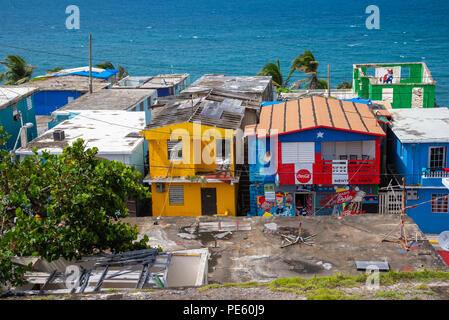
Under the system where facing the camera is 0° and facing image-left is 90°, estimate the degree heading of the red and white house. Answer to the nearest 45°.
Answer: approximately 0°

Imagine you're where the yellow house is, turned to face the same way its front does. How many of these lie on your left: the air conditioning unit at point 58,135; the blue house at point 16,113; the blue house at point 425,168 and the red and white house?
2

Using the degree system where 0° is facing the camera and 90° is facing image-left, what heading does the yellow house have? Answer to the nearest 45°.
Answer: approximately 0°

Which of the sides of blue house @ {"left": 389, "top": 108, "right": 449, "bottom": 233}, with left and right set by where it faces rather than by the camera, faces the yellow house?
right

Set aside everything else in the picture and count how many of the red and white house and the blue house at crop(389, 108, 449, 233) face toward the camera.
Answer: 2

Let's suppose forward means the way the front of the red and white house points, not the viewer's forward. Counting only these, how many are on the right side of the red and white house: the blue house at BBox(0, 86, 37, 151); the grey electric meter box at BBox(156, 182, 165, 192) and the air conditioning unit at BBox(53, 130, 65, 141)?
3

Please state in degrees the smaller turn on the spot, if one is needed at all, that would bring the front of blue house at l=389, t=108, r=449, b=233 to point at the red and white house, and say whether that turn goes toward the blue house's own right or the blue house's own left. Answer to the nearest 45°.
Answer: approximately 90° to the blue house's own right

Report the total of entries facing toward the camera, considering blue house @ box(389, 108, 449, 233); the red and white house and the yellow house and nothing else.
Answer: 3

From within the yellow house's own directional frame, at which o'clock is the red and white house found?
The red and white house is roughly at 9 o'clock from the yellow house.

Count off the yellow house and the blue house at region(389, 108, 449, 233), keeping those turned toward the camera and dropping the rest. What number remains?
2

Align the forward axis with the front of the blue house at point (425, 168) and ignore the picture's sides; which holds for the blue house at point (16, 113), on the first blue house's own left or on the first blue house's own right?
on the first blue house's own right

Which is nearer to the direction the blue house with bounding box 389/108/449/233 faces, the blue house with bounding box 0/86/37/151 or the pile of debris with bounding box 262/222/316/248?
the pile of debris

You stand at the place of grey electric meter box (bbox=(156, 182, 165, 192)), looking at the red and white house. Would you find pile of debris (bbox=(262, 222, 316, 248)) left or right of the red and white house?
right

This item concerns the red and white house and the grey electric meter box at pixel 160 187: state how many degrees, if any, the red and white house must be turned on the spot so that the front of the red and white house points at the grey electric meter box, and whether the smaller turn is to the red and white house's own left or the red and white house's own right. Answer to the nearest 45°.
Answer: approximately 90° to the red and white house's own right

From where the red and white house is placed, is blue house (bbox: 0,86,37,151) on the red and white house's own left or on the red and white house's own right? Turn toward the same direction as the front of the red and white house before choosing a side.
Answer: on the red and white house's own right
